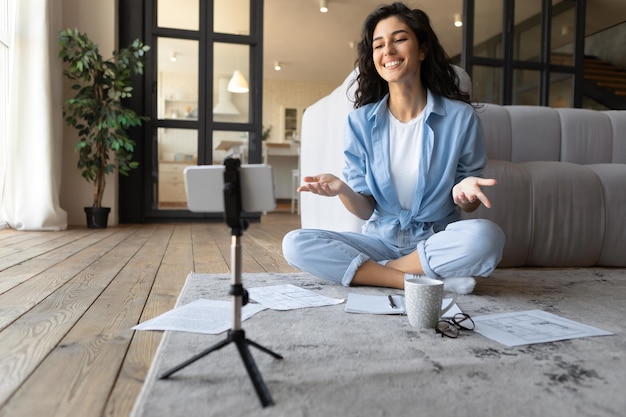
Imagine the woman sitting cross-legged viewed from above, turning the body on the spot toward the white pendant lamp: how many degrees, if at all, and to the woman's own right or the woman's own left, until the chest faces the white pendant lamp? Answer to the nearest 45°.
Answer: approximately 135° to the woman's own right

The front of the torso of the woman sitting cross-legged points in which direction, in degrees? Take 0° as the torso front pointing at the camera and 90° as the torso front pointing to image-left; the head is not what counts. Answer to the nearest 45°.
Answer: approximately 0°

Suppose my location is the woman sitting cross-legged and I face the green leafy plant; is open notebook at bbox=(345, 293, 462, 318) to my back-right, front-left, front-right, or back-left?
back-left

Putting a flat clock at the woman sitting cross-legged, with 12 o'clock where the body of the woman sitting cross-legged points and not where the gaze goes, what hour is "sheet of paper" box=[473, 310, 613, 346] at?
The sheet of paper is roughly at 11 o'clock from the woman sitting cross-legged.

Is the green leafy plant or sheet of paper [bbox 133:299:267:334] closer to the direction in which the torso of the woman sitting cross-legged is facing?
the sheet of paper

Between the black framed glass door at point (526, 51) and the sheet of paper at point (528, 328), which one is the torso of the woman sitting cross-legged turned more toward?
the sheet of paper

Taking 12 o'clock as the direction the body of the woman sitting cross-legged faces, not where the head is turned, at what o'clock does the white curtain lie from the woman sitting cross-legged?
The white curtain is roughly at 4 o'clock from the woman sitting cross-legged.

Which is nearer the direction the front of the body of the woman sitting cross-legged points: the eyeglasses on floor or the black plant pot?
the eyeglasses on floor

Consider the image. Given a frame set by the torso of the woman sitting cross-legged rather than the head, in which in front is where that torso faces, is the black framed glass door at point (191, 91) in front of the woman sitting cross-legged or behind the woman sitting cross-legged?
behind

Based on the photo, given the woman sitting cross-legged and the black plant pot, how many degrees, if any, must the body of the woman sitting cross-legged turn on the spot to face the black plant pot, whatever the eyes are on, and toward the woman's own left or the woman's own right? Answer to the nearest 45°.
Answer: approximately 135° to the woman's own right
